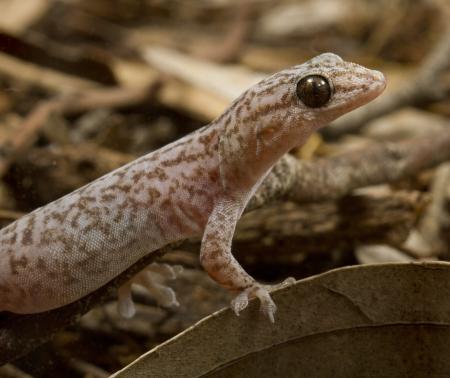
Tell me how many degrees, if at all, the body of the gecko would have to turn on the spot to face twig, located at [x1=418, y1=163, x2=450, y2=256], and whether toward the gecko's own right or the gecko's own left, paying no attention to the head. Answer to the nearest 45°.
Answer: approximately 45° to the gecko's own left

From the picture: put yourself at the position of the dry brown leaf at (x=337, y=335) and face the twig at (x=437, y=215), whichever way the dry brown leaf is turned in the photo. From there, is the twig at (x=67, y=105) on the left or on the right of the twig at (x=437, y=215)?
left

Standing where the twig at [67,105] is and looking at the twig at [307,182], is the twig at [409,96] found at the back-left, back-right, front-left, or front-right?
front-left

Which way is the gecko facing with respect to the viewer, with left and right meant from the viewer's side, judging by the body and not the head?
facing to the right of the viewer

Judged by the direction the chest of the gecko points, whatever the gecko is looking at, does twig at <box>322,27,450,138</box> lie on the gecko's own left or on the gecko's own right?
on the gecko's own left

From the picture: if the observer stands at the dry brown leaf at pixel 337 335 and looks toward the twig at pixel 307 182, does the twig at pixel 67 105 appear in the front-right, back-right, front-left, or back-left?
front-left
